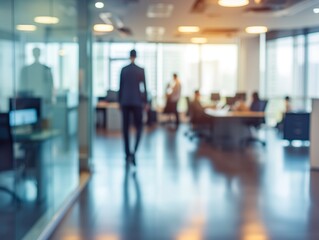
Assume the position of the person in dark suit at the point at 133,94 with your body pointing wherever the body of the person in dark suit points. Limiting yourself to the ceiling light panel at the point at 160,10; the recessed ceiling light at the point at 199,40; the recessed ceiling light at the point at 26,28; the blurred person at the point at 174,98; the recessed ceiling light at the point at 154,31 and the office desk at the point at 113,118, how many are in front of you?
5

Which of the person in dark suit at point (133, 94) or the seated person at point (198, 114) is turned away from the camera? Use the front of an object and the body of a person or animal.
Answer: the person in dark suit

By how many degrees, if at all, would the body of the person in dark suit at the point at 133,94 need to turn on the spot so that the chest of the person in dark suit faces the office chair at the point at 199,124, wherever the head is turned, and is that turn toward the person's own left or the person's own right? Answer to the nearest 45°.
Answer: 0° — they already face it

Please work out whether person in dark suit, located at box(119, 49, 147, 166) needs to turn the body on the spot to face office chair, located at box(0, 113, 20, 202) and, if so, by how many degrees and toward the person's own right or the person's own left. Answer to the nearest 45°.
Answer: approximately 180°

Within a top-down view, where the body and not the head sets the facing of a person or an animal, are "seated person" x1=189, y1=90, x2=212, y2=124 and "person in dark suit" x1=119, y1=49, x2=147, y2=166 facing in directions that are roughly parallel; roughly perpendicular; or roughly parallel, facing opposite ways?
roughly perpendicular

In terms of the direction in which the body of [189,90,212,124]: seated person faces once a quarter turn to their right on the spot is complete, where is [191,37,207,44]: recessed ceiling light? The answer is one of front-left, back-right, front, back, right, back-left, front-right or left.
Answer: back

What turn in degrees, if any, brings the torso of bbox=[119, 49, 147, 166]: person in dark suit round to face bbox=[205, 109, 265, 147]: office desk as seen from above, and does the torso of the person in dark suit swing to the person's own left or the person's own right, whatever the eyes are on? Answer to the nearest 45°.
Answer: approximately 45° to the person's own right

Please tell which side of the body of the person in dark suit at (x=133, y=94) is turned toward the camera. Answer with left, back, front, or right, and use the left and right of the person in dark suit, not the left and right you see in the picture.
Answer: back

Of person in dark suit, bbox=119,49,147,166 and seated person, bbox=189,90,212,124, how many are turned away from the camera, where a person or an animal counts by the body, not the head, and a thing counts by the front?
1

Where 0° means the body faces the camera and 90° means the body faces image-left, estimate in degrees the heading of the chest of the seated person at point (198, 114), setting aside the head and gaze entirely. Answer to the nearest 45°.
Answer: approximately 270°

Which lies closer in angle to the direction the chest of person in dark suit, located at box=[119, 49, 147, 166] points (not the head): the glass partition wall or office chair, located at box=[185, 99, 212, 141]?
the office chair
